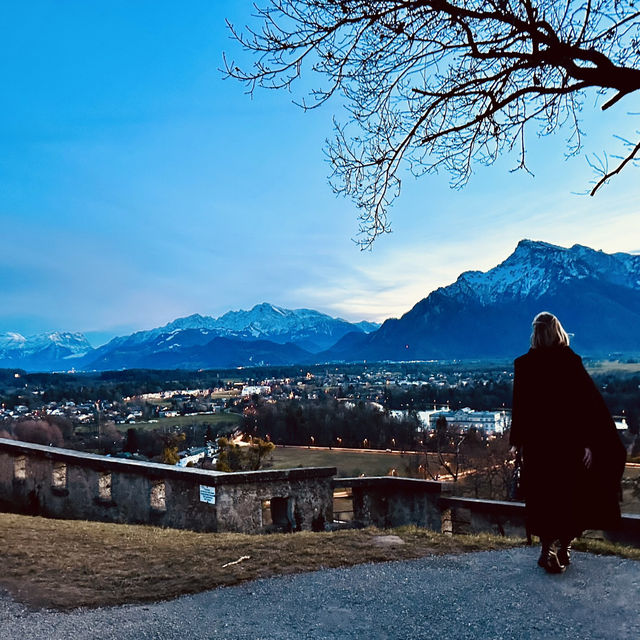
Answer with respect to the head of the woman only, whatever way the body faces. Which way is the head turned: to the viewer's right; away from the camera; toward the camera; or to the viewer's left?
away from the camera

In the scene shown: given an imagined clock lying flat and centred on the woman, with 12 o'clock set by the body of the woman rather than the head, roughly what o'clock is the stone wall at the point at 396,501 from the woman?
The stone wall is roughly at 11 o'clock from the woman.

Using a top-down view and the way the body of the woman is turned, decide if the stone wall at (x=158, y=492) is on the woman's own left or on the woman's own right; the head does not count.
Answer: on the woman's own left

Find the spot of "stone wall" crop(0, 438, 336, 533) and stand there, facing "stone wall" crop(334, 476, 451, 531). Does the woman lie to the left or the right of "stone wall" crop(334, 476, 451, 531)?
right

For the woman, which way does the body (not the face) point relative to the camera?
away from the camera
